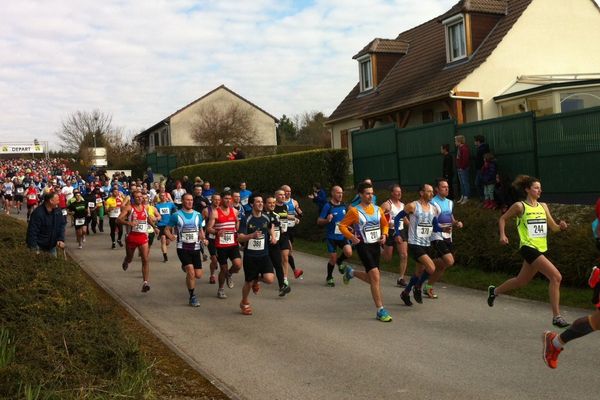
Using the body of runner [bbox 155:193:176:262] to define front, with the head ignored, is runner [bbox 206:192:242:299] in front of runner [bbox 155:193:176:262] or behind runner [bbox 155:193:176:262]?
in front

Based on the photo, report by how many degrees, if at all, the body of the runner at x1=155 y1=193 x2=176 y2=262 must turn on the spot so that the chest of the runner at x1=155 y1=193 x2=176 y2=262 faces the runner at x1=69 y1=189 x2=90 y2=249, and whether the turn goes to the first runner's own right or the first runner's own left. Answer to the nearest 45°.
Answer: approximately 135° to the first runner's own right

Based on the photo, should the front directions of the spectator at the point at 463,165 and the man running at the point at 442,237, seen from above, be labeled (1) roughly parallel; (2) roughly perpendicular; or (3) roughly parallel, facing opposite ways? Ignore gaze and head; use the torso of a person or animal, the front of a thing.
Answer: roughly perpendicular

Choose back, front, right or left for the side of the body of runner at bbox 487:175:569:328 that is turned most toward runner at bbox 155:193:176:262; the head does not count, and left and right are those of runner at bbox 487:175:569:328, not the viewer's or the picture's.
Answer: back

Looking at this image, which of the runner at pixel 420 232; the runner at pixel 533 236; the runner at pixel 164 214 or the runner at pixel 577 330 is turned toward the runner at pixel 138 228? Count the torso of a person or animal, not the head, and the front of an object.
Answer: the runner at pixel 164 214

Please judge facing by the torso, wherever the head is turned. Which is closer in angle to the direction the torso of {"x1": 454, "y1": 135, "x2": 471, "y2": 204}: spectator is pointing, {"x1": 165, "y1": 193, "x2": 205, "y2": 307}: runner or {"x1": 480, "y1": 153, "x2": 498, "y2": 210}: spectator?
the runner

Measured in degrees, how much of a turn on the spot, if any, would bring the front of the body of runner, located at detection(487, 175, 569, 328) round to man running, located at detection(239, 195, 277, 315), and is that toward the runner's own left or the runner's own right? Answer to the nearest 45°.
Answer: approximately 135° to the runner's own right

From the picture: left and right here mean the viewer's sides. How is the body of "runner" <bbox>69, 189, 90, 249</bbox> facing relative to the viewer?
facing the viewer

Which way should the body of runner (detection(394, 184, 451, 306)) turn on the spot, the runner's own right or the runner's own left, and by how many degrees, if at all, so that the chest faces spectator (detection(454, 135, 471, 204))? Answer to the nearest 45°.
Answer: approximately 135° to the runner's own left

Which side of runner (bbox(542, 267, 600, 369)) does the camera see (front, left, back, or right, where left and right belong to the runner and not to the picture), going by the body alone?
right

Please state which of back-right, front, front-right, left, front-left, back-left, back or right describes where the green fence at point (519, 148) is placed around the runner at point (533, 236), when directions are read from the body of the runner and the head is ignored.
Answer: back-left

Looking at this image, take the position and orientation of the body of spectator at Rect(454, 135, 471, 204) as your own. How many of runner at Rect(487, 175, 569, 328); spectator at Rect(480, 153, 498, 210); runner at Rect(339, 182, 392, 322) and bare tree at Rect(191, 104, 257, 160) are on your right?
1

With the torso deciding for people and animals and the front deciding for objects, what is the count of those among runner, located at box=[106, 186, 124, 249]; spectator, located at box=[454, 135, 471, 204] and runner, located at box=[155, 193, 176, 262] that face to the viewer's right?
0

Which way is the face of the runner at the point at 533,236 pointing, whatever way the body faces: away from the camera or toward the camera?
toward the camera

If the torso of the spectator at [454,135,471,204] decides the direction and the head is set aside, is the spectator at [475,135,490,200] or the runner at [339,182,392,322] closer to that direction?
the runner
